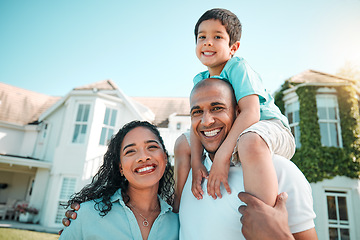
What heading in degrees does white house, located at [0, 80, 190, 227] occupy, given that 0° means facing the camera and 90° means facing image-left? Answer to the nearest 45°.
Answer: approximately 0°

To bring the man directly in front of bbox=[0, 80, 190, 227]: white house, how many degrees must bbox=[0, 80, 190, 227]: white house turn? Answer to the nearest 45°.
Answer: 0° — it already faces them

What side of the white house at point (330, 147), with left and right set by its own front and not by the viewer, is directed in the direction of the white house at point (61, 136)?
right

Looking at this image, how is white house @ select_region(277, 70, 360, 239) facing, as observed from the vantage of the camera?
facing the viewer

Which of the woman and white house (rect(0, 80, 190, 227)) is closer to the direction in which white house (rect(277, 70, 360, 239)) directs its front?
the woman

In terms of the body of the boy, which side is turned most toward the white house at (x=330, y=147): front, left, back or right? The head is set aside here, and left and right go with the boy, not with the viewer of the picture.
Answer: back

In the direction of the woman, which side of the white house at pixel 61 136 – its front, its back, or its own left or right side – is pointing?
front

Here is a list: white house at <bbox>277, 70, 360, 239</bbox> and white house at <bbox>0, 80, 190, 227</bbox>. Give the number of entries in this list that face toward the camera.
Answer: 2

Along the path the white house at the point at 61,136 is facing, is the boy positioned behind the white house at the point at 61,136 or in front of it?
in front

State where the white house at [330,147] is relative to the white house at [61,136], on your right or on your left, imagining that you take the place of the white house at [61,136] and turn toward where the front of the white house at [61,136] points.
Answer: on your left

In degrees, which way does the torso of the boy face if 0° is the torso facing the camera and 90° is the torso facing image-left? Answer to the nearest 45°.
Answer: approximately 45°
